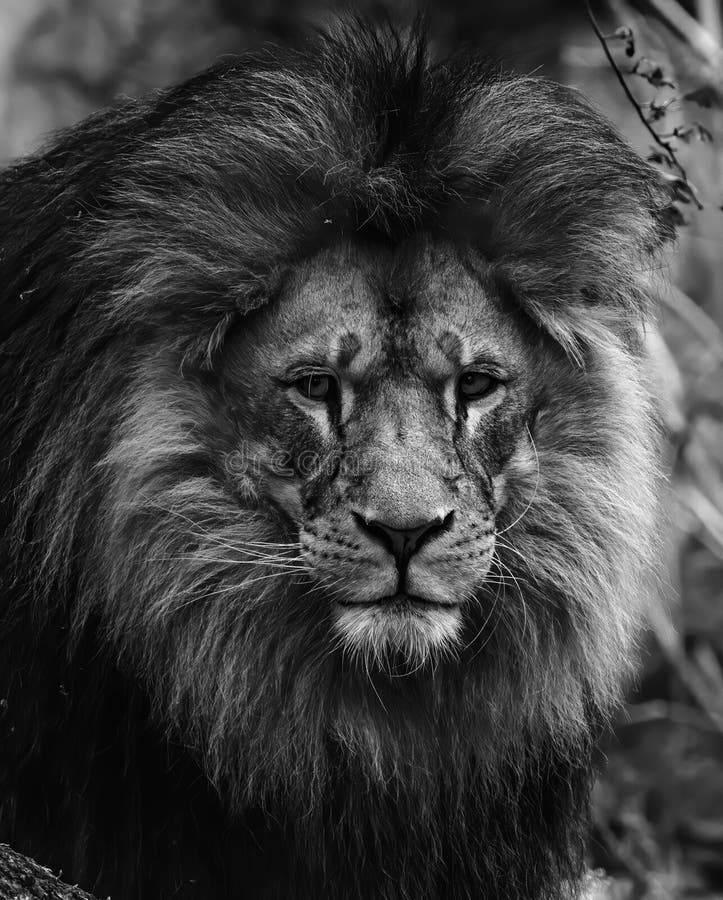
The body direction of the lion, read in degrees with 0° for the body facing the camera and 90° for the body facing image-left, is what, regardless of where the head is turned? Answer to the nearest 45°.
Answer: approximately 0°
